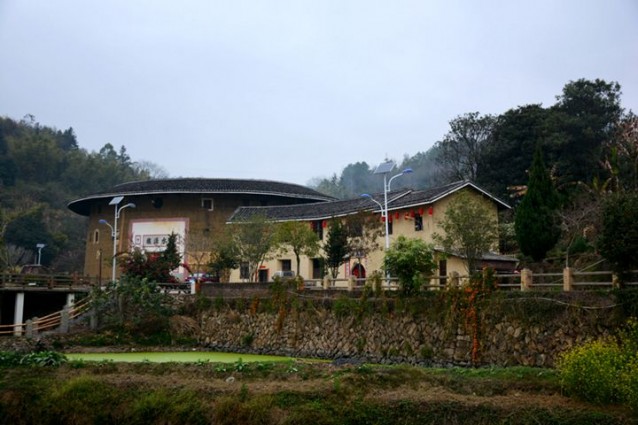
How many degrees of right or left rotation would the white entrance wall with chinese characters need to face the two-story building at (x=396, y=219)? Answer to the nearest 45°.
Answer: approximately 45° to its left

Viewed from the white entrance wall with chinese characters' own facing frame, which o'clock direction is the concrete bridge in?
The concrete bridge is roughly at 1 o'clock from the white entrance wall with chinese characters.

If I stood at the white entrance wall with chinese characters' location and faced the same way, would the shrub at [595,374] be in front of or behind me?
in front

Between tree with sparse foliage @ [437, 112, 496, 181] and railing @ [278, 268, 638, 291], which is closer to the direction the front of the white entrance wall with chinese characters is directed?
the railing

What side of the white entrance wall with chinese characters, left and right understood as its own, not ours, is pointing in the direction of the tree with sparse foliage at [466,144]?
left

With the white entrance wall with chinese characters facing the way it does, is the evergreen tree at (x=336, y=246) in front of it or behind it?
in front

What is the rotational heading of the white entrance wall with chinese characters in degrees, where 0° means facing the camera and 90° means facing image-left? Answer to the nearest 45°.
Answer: approximately 0°

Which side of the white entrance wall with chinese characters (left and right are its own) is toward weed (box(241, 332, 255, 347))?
front

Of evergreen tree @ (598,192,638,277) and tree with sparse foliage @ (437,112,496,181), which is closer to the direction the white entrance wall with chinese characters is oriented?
the evergreen tree

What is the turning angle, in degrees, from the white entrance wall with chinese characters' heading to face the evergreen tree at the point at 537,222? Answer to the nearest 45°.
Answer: approximately 45° to its left
